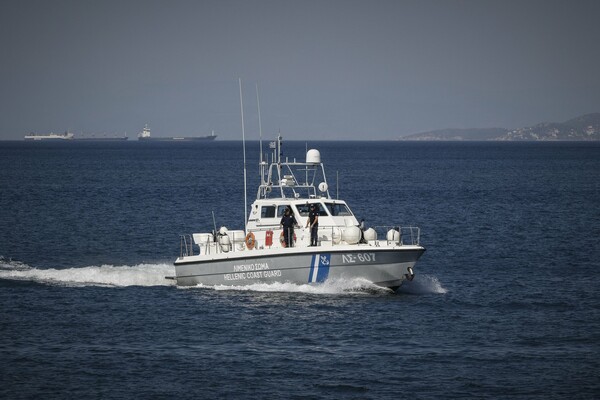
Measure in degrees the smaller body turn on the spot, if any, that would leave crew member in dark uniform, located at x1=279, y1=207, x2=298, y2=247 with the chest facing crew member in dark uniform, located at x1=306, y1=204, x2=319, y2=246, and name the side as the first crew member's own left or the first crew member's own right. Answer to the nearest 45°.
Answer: approximately 45° to the first crew member's own left

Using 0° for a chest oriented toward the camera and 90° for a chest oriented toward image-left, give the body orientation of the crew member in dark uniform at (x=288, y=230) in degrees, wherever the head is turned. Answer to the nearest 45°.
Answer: approximately 0°
